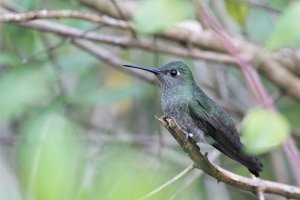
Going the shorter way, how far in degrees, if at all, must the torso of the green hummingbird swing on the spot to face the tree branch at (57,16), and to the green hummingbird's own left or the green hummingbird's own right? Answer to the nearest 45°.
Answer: approximately 45° to the green hummingbird's own right

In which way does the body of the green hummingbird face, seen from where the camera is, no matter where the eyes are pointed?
to the viewer's left

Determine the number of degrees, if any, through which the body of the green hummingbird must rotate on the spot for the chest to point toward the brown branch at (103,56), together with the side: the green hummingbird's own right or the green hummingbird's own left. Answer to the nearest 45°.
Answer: approximately 45° to the green hummingbird's own right

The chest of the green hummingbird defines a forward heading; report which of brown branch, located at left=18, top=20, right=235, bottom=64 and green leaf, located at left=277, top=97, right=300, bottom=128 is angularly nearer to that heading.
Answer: the brown branch

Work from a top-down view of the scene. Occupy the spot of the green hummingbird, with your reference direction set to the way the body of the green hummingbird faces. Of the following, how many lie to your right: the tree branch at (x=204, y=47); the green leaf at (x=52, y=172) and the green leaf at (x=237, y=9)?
2

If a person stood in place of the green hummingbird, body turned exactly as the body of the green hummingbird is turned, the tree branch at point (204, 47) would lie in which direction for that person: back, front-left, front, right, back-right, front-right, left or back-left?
right

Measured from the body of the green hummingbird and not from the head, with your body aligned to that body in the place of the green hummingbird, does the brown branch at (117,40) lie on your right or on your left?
on your right
